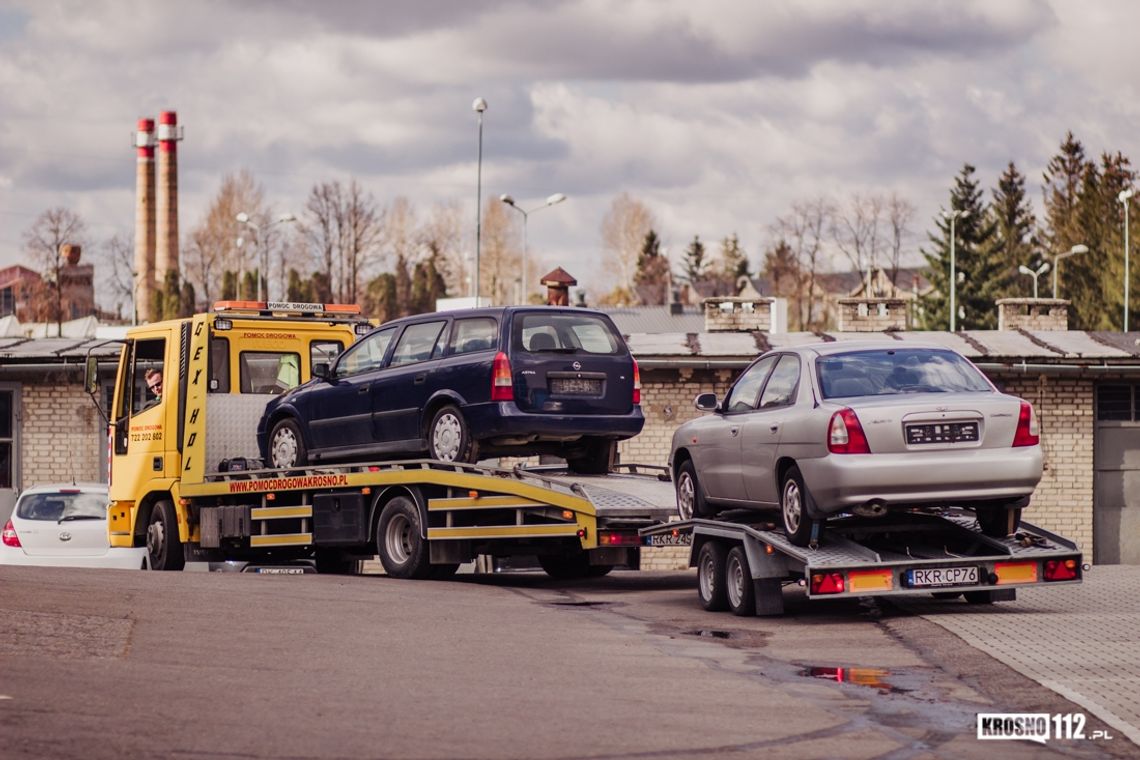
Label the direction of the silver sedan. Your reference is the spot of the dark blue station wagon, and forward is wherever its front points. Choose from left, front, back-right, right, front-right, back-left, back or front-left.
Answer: back

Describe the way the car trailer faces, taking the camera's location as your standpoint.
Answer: facing away from the viewer and to the left of the viewer

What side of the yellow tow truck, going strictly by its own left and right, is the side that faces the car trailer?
back

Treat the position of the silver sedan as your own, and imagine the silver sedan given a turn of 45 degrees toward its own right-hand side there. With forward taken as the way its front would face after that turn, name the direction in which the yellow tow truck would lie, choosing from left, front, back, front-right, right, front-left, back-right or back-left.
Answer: front-left

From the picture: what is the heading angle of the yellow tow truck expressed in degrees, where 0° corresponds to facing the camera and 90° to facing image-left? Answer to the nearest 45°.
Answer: approximately 135°

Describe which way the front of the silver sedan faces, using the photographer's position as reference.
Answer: facing away from the viewer and to the left of the viewer

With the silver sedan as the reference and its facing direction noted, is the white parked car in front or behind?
in front

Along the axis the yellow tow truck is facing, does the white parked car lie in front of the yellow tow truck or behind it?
in front

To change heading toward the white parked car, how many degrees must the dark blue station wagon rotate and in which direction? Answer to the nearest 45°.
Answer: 0° — it already faces it

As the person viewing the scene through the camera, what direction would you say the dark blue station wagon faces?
facing away from the viewer and to the left of the viewer

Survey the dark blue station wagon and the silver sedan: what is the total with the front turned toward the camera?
0
